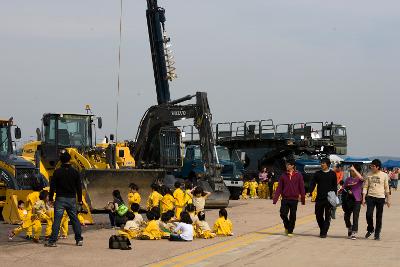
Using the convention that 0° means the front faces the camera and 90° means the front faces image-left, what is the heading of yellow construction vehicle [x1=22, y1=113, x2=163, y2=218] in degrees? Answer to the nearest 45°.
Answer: approximately 315°

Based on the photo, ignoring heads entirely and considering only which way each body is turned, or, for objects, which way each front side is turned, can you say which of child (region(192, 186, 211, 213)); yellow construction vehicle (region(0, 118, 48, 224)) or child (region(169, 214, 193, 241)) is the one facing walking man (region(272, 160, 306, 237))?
the yellow construction vehicle

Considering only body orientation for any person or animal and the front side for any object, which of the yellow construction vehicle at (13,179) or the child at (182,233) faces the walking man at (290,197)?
the yellow construction vehicle

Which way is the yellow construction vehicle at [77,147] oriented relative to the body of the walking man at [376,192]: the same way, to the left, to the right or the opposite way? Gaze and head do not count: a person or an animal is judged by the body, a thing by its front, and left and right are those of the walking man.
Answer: to the left

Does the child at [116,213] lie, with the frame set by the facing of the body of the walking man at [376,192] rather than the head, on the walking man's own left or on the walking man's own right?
on the walking man's own right

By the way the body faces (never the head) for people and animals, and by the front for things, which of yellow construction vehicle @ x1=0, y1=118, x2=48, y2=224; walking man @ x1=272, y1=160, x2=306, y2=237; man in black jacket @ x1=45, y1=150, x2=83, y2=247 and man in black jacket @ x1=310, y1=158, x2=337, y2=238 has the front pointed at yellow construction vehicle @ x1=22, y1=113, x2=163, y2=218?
man in black jacket @ x1=45, y1=150, x2=83, y2=247

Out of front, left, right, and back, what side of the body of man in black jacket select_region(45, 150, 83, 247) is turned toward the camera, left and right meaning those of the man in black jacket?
back

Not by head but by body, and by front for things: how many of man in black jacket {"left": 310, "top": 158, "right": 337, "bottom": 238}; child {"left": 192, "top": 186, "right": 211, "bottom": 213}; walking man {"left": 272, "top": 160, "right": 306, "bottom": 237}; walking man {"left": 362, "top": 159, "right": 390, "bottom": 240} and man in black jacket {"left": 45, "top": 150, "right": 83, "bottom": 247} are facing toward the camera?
3

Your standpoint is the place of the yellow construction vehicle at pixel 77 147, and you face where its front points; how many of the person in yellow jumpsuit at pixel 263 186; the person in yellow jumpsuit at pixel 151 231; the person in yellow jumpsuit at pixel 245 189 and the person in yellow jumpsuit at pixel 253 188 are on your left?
3

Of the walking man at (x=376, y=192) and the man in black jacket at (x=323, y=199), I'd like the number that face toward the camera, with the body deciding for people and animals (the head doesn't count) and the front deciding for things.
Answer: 2

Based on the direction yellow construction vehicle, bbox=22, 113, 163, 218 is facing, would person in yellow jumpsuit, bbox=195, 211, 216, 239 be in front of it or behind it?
in front

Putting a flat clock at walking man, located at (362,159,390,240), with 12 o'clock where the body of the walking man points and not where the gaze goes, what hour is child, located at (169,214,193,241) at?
The child is roughly at 2 o'clock from the walking man.

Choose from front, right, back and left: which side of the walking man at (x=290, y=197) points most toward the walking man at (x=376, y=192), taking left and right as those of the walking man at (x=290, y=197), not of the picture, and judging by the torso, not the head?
left
